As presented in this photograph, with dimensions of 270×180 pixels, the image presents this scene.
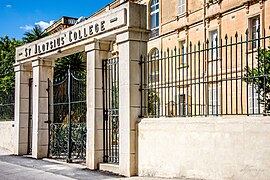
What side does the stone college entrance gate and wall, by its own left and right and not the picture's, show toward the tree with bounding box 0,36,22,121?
right

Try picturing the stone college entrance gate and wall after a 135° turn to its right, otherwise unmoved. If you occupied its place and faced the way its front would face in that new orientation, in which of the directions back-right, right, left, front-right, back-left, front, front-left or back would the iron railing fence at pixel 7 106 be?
front-left

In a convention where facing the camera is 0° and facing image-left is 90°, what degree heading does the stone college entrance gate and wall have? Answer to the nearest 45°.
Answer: approximately 45°

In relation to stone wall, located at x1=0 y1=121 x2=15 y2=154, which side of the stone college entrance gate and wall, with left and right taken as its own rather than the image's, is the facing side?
right

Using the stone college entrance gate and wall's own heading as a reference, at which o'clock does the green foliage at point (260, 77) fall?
The green foliage is roughly at 9 o'clock from the stone college entrance gate and wall.
